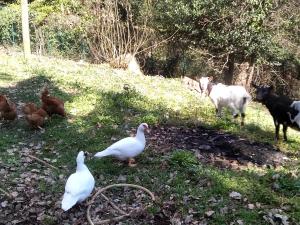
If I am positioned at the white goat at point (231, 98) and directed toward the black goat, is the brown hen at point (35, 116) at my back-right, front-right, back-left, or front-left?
back-right

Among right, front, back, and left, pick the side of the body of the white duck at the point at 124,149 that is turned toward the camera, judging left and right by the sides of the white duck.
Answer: right

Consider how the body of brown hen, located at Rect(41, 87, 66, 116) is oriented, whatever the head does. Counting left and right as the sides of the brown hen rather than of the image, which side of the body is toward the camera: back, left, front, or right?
left

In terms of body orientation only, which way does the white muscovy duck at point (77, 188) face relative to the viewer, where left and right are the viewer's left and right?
facing away from the viewer and to the right of the viewer
